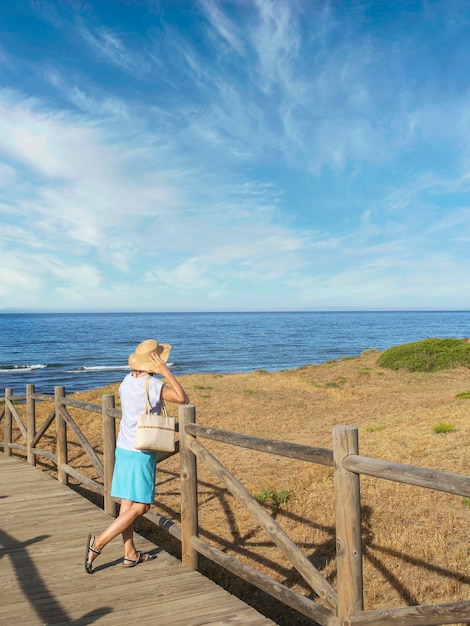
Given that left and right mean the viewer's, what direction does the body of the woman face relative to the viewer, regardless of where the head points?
facing away from the viewer and to the right of the viewer

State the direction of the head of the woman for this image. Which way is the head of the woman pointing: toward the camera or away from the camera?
away from the camera

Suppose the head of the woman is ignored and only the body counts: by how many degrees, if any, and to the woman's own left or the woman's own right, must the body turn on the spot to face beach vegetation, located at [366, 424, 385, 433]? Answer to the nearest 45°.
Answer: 0° — they already face it

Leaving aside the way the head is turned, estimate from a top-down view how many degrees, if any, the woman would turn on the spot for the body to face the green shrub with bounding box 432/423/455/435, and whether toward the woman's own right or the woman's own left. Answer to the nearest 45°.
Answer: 0° — they already face it
